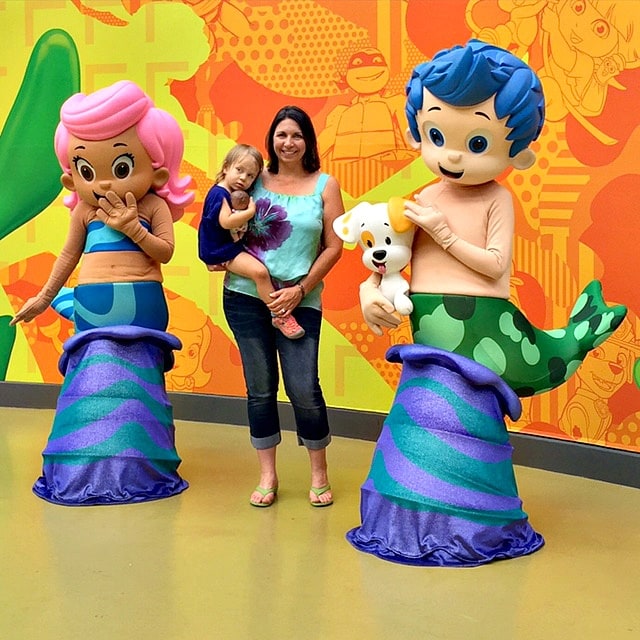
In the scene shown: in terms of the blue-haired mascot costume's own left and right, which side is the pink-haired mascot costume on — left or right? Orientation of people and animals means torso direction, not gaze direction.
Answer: on its right

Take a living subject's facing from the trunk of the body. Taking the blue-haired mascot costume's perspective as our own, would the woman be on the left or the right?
on its right

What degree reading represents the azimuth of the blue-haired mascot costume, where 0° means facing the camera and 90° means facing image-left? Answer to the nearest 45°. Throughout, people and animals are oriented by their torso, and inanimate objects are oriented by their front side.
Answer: approximately 45°

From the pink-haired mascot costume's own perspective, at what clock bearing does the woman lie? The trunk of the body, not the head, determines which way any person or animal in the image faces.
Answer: The woman is roughly at 10 o'clock from the pink-haired mascot costume.

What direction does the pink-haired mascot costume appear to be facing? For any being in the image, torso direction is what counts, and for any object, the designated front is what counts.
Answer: toward the camera

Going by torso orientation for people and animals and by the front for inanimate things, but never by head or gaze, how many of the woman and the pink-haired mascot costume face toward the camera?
2
